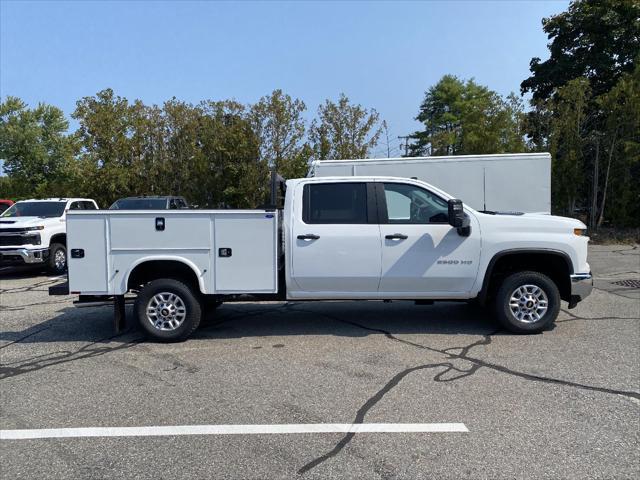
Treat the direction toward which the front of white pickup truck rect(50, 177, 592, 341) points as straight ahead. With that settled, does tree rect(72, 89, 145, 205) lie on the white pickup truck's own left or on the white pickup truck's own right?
on the white pickup truck's own left

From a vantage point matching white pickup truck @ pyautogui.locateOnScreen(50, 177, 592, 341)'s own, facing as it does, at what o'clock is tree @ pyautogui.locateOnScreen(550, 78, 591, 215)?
The tree is roughly at 10 o'clock from the white pickup truck.

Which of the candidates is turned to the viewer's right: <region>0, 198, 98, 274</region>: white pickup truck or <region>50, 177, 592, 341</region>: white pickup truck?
<region>50, 177, 592, 341</region>: white pickup truck

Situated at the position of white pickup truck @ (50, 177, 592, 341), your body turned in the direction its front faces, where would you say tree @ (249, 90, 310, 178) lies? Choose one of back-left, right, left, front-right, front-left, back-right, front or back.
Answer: left

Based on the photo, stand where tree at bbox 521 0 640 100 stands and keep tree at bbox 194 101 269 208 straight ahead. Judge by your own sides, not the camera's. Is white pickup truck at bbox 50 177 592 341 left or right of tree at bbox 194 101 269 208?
left

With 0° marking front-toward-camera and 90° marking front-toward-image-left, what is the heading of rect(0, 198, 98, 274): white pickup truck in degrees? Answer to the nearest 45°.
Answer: approximately 45°

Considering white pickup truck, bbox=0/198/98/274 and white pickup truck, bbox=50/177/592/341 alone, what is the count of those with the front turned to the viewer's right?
1

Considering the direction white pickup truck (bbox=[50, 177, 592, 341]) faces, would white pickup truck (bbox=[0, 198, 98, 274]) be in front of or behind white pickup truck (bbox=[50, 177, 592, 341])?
behind

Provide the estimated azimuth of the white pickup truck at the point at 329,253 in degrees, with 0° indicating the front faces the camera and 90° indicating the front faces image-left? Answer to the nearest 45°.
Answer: approximately 270°

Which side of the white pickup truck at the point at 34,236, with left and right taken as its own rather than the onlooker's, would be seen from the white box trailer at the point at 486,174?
left

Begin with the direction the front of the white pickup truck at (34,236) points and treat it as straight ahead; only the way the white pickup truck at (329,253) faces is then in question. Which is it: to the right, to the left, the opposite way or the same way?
to the left

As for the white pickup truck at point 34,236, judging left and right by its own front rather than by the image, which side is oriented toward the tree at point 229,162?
back

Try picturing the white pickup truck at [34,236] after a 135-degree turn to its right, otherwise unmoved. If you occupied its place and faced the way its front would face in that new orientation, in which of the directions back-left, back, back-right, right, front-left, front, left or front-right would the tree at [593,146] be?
right
